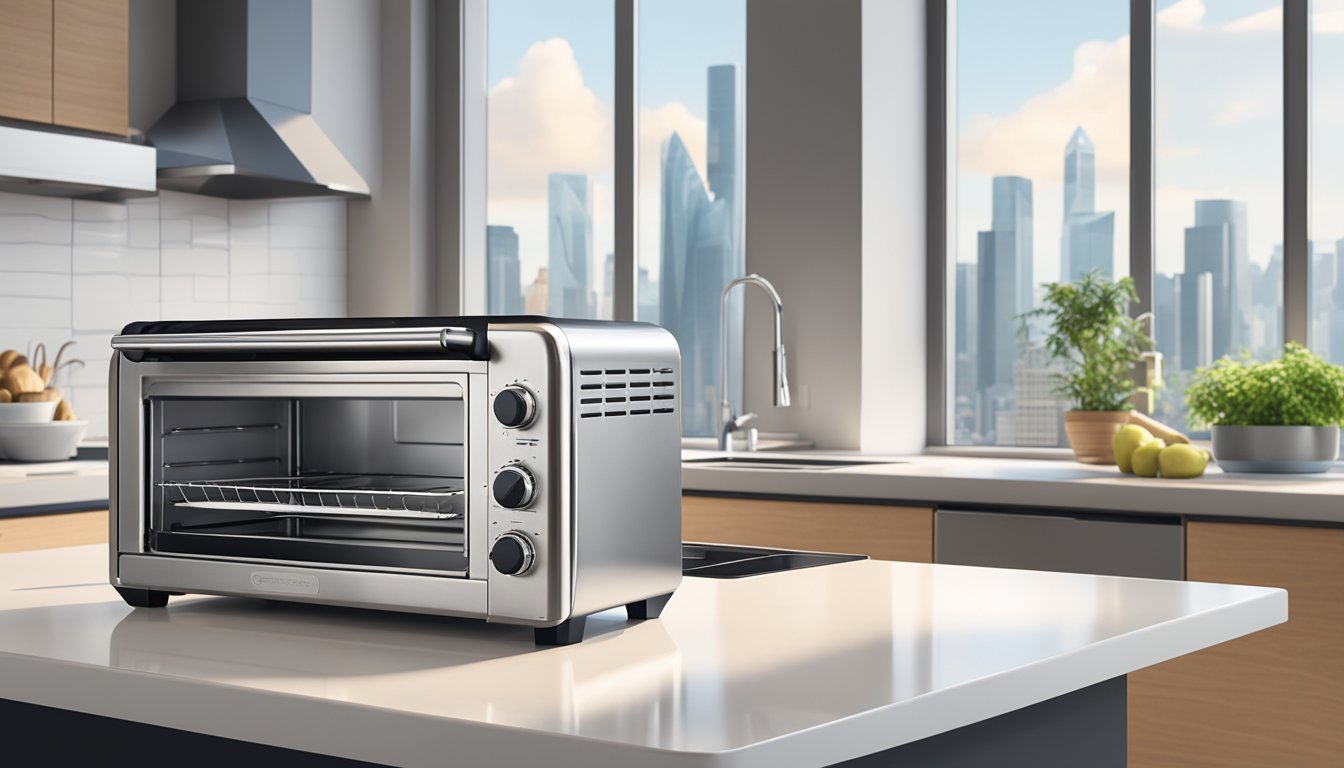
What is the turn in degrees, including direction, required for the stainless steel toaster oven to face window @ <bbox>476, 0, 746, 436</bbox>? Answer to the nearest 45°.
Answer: approximately 135° to its right

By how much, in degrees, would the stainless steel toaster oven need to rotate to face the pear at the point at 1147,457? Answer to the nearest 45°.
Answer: approximately 180°

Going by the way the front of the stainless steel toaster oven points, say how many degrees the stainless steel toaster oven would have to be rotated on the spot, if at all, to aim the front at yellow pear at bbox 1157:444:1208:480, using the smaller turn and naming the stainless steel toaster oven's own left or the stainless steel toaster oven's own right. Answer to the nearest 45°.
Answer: approximately 180°

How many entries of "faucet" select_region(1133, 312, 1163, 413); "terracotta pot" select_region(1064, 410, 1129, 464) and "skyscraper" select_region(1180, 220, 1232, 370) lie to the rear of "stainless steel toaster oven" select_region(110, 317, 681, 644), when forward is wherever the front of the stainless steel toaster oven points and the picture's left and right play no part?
3

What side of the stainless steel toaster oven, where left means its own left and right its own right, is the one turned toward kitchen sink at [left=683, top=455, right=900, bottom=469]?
back

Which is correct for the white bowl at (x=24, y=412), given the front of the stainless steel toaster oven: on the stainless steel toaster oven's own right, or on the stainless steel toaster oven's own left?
on the stainless steel toaster oven's own right

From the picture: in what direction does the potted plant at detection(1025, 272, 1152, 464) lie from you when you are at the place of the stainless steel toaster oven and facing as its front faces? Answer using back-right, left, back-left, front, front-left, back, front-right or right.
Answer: back

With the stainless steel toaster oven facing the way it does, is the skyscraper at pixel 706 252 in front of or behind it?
behind

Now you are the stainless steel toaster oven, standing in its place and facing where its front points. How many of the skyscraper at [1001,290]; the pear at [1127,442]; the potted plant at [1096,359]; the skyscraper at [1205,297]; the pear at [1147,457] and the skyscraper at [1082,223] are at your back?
6

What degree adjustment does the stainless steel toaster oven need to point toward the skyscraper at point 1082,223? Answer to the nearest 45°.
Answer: approximately 180°

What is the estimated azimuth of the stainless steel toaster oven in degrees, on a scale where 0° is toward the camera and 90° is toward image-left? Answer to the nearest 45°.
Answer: approximately 45°

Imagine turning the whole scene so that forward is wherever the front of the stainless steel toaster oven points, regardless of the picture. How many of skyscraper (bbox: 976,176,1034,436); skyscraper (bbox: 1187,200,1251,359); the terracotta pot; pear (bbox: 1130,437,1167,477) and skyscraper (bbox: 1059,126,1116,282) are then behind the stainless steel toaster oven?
5
